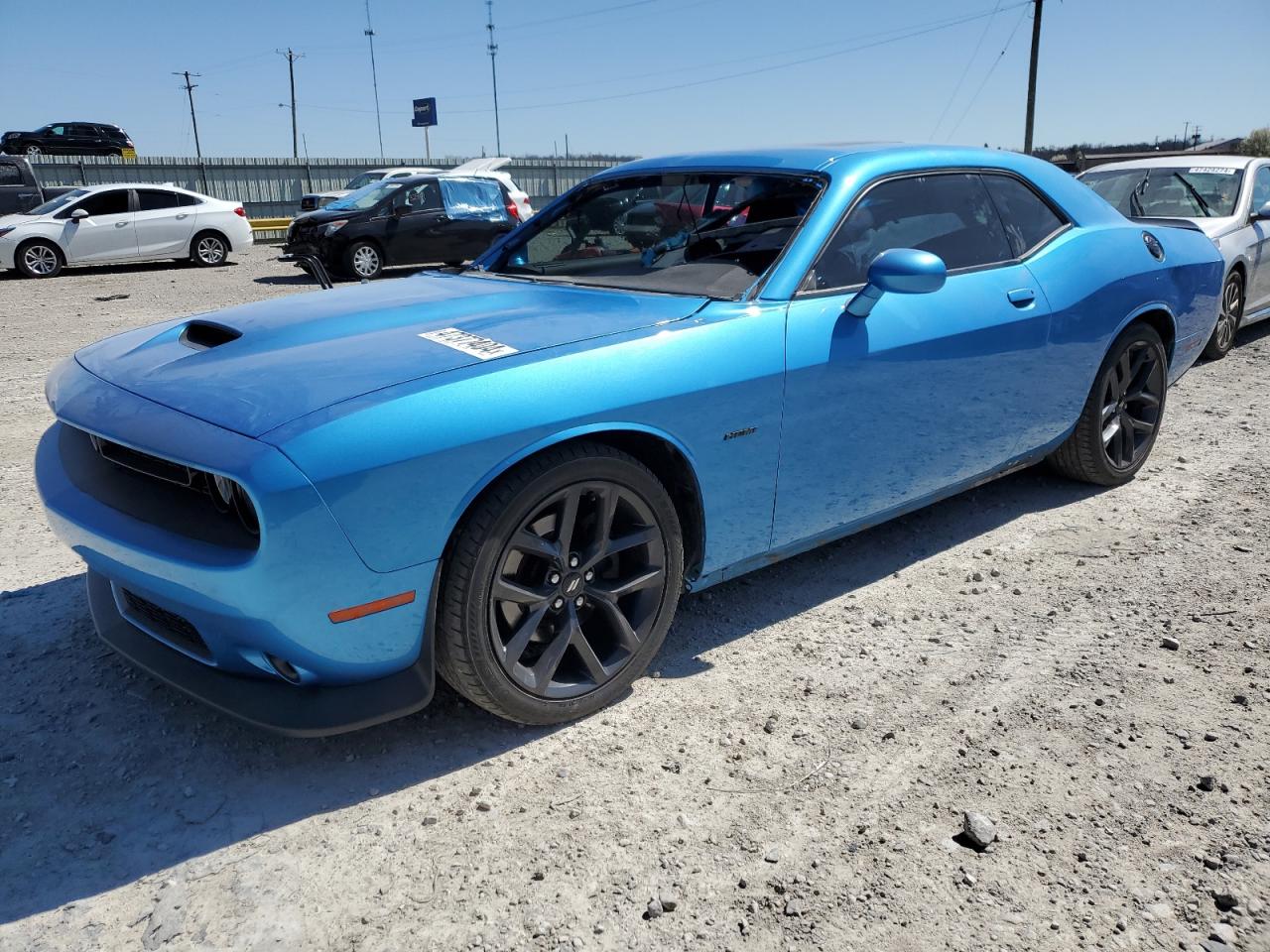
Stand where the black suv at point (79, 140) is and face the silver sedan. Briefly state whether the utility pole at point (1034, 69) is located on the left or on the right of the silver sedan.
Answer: left

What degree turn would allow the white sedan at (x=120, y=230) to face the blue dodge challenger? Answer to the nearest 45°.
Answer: approximately 90° to its left

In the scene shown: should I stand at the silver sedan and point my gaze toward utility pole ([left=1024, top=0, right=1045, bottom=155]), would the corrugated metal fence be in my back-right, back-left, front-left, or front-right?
front-left

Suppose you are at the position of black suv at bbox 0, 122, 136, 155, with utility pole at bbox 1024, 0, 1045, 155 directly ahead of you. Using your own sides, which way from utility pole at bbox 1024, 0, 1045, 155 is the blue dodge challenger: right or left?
right

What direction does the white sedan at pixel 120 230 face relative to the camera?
to the viewer's left

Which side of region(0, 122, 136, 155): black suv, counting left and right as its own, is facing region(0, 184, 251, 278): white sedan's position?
left

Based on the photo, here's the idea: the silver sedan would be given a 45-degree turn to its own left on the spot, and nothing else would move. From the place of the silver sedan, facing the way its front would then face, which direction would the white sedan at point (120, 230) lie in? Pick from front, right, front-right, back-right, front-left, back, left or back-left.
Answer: right

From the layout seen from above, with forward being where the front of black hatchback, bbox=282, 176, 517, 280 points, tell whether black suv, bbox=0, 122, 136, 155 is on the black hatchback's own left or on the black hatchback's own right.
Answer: on the black hatchback's own right

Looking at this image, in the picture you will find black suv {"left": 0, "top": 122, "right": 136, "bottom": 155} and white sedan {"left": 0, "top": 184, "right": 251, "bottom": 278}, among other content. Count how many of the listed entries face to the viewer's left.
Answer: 2

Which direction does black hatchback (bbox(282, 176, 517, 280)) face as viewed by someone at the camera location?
facing the viewer and to the left of the viewer

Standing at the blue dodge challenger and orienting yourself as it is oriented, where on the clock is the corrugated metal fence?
The corrugated metal fence is roughly at 4 o'clock from the blue dodge challenger.

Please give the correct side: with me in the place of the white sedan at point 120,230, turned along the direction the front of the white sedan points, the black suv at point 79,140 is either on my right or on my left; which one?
on my right
